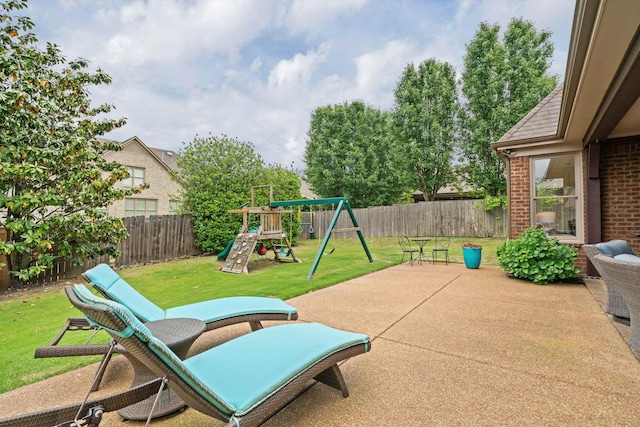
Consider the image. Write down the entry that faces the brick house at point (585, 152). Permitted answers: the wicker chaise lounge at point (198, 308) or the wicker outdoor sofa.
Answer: the wicker chaise lounge

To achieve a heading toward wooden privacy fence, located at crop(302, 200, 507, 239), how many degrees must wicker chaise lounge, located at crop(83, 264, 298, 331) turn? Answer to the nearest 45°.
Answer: approximately 45° to its left

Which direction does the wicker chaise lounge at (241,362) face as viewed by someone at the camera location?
facing away from the viewer and to the right of the viewer

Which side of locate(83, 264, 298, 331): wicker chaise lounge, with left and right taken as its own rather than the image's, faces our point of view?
right
